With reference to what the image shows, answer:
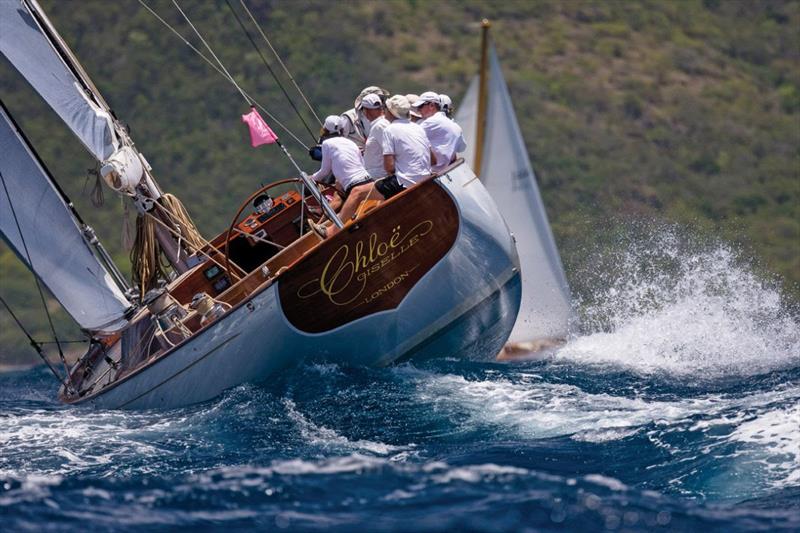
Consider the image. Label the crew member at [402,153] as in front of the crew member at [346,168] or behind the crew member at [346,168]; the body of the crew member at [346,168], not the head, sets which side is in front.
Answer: behind

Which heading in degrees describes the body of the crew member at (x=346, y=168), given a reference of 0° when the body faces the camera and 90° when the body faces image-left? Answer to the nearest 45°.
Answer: approximately 135°

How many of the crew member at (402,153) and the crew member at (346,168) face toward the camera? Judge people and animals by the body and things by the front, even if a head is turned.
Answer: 0

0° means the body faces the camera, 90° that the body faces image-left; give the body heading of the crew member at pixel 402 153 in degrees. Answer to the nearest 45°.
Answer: approximately 135°

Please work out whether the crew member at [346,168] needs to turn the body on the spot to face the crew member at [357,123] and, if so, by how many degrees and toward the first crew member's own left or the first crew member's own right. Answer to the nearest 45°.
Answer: approximately 45° to the first crew member's own right

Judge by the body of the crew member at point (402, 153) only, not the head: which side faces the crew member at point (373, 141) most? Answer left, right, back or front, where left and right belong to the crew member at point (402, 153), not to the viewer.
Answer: front

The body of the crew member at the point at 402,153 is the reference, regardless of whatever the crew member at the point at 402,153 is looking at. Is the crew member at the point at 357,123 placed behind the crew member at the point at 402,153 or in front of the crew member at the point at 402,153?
in front

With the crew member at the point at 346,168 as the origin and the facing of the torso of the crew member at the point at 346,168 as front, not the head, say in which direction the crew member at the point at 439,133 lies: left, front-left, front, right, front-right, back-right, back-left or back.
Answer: back-right

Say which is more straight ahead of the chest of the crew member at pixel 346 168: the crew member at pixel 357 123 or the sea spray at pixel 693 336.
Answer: the crew member
